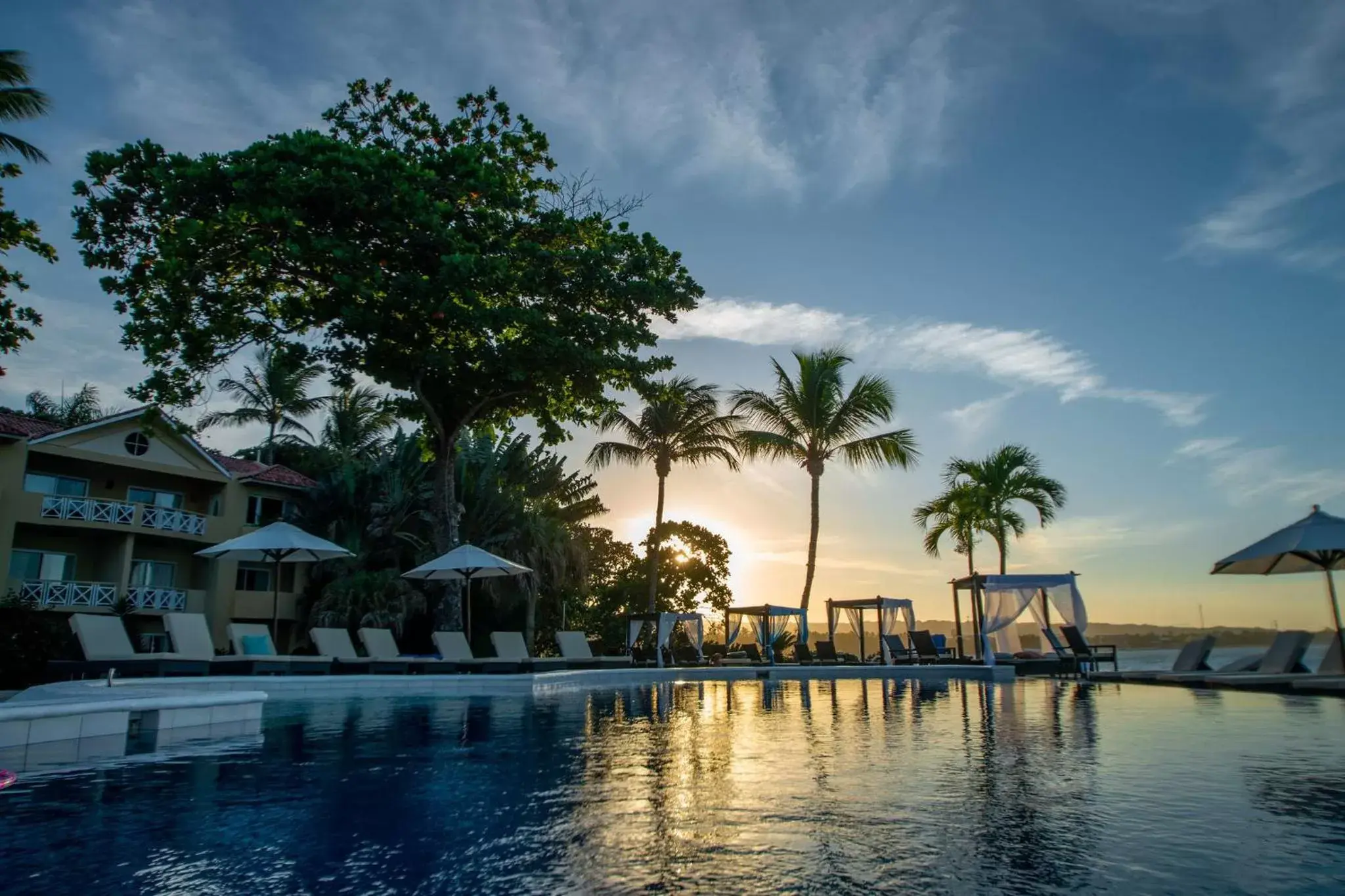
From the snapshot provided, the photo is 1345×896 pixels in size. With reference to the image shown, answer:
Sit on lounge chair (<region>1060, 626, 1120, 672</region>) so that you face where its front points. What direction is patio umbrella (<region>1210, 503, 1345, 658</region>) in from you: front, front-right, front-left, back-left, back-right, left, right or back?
front-right

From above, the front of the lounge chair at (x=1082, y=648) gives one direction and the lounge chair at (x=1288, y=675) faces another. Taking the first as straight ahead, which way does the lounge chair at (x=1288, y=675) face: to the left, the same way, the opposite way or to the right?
the opposite way

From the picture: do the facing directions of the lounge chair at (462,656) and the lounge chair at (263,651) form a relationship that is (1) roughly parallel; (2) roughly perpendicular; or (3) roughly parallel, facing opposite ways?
roughly parallel

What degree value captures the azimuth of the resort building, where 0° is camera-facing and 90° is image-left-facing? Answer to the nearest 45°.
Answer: approximately 315°

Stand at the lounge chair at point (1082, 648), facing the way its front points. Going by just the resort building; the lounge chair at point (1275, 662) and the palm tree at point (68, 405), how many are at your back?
2

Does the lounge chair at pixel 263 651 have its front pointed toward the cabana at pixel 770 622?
no

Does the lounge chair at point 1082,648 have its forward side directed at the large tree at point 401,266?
no

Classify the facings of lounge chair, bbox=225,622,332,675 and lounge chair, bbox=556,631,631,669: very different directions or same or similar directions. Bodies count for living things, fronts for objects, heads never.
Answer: same or similar directions

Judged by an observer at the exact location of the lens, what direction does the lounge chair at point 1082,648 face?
facing to the right of the viewer

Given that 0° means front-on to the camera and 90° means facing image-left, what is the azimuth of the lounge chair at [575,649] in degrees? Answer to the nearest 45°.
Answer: approximately 315°

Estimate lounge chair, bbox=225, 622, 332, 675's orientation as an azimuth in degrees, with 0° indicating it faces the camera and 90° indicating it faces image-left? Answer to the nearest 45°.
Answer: approximately 315°

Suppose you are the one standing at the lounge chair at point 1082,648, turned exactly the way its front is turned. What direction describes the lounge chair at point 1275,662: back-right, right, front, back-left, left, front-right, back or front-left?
front-right

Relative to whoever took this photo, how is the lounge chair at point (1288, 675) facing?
facing to the left of the viewer

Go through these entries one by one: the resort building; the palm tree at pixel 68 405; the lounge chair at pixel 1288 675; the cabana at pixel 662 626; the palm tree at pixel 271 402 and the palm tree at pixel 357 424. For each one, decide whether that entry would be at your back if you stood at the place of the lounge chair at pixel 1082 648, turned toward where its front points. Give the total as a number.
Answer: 5

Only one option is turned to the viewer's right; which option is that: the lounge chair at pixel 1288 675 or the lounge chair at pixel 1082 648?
the lounge chair at pixel 1082 648

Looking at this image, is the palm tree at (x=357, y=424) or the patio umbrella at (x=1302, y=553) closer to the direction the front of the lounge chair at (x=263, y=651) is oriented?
the patio umbrella

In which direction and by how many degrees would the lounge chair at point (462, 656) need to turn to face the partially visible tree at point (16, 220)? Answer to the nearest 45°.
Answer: approximately 135° to its right

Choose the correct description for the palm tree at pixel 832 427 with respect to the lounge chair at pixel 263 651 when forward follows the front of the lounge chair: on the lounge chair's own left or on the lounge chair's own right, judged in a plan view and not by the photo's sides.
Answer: on the lounge chair's own left
